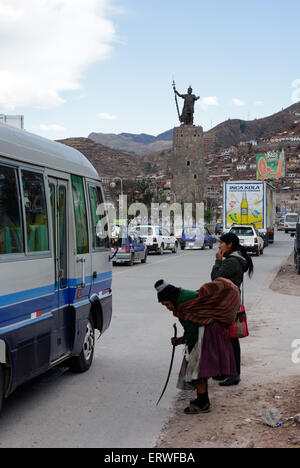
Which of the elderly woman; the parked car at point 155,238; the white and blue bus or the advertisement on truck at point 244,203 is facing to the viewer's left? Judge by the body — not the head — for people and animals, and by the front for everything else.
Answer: the elderly woman

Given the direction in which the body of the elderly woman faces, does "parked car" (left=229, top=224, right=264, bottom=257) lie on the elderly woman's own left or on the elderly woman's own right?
on the elderly woman's own right

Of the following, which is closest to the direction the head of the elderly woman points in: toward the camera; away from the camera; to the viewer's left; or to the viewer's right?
to the viewer's left

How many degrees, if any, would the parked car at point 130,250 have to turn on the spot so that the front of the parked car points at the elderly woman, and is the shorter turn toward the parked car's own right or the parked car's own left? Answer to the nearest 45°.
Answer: approximately 135° to the parked car's own right

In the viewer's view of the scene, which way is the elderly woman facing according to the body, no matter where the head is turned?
to the viewer's left

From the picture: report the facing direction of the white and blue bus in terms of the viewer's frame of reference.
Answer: facing away from the viewer and to the right of the viewer
